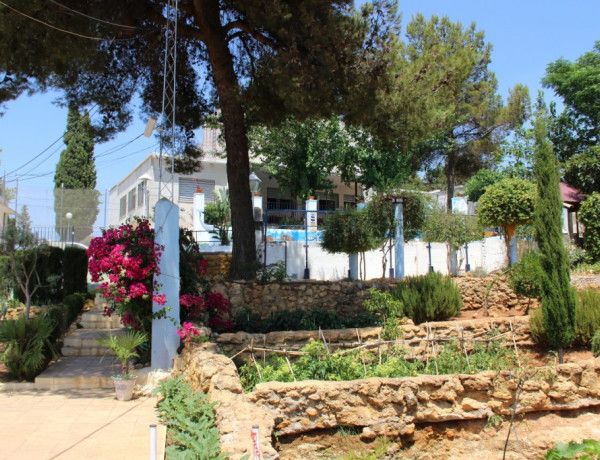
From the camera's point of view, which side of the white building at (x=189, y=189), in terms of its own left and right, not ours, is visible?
front

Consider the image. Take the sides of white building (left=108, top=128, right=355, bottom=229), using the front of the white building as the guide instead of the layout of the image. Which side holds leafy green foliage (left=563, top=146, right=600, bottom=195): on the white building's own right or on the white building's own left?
on the white building's own left

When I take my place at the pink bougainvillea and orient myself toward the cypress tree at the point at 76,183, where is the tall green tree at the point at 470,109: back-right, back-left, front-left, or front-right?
front-right

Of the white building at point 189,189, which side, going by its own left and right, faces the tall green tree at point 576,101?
left

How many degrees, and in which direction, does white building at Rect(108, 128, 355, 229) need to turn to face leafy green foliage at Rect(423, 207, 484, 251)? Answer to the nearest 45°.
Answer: approximately 45° to its left

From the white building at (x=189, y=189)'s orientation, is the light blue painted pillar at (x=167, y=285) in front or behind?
in front

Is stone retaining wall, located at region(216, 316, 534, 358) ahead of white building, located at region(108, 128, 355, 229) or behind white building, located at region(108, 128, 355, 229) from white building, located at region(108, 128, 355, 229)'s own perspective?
ahead

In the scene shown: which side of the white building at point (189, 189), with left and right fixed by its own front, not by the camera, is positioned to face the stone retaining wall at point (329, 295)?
front

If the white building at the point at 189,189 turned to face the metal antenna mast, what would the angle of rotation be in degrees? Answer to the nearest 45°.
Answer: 0° — it already faces it

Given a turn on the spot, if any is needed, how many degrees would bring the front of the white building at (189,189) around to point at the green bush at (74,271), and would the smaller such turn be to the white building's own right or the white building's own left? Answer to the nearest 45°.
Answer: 0° — it already faces it

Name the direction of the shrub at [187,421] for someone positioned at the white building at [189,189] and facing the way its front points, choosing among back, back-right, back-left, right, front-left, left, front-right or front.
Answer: front

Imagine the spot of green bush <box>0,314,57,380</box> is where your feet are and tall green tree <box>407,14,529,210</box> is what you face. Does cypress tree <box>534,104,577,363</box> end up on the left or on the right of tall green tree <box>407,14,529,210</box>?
right
